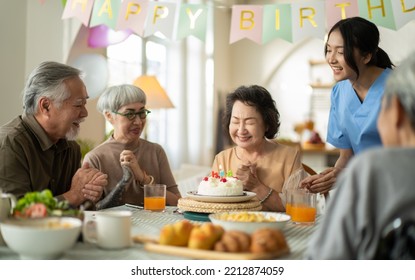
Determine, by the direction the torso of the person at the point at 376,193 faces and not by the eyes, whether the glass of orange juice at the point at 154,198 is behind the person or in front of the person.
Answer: in front

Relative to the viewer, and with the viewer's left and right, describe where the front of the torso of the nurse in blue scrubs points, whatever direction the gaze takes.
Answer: facing the viewer and to the left of the viewer

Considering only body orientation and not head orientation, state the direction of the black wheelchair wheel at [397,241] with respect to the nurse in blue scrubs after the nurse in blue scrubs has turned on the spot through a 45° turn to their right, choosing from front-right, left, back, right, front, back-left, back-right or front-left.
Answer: left

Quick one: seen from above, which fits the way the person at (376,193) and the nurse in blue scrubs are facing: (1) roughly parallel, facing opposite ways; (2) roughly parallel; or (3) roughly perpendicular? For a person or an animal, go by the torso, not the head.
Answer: roughly perpendicular

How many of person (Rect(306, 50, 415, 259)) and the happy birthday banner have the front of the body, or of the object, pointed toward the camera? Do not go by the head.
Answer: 1

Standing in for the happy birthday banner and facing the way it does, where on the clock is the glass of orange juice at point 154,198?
The glass of orange juice is roughly at 1 o'clock from the happy birthday banner.

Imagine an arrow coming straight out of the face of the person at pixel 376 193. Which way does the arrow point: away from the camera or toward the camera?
away from the camera

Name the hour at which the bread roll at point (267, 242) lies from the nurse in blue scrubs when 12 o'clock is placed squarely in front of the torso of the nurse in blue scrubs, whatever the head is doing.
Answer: The bread roll is roughly at 11 o'clock from the nurse in blue scrubs.

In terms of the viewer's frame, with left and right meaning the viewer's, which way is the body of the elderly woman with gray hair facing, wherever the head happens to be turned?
facing the viewer and to the right of the viewer

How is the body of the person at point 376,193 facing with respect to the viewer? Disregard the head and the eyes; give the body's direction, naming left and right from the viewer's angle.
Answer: facing away from the viewer and to the left of the viewer
